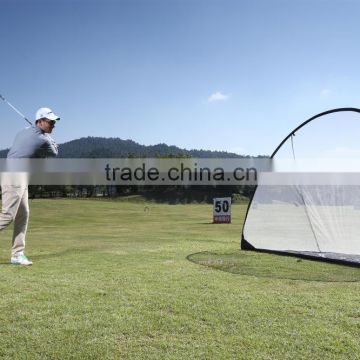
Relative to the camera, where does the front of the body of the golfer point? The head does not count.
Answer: to the viewer's right

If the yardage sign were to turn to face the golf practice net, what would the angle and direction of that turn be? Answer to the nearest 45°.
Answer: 0° — it already faces it

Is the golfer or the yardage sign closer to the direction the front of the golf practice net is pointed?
the golfer

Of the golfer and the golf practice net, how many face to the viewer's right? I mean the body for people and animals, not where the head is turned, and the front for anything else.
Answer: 1

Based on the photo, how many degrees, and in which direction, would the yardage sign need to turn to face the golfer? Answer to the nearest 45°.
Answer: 0° — it already faces them

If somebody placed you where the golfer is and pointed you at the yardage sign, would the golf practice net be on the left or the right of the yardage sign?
right

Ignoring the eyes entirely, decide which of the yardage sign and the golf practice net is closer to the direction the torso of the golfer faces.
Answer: the golf practice net

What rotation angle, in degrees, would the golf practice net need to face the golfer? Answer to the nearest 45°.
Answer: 0° — it already faces them

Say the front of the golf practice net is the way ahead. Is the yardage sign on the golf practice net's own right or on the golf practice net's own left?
on the golf practice net's own right

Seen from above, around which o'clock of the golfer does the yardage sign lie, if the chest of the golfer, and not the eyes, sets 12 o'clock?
The yardage sign is roughly at 10 o'clock from the golfer.
